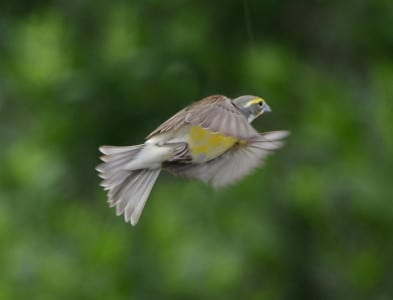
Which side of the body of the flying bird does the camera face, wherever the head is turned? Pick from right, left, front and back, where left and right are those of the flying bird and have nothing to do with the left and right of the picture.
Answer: right
